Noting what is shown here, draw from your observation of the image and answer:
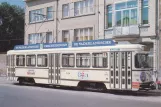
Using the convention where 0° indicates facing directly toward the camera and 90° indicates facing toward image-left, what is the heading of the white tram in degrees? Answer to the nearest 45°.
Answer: approximately 315°

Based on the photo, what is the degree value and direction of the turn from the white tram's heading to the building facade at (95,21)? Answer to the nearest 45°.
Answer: approximately 135° to its left
